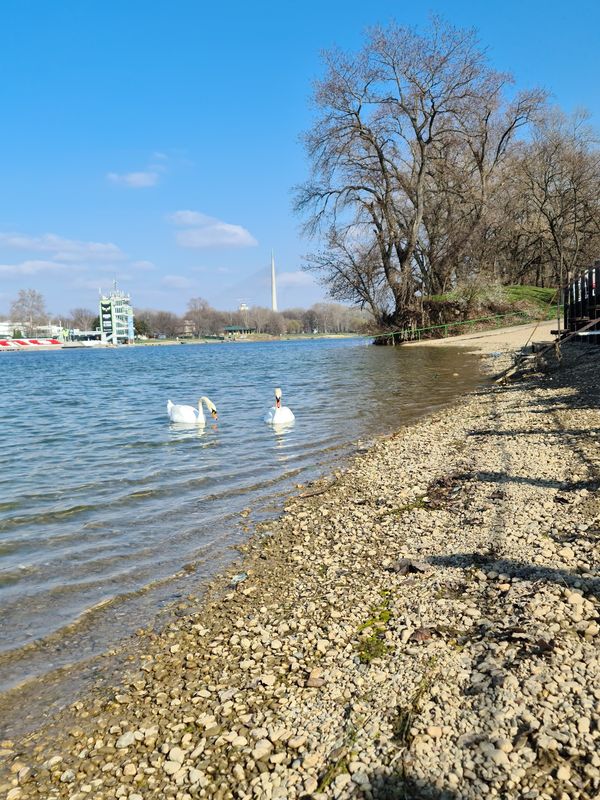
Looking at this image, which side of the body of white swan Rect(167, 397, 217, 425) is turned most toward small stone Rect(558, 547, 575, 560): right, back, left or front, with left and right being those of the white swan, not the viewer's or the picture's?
right

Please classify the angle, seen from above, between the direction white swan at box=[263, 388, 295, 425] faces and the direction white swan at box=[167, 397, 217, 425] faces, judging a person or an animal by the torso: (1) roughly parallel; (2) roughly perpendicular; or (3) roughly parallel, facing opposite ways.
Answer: roughly perpendicular

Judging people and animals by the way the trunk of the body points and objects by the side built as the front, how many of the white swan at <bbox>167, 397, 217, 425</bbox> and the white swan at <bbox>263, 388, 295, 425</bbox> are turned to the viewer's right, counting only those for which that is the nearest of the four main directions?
1

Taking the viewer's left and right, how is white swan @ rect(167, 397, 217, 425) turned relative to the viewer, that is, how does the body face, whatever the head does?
facing to the right of the viewer

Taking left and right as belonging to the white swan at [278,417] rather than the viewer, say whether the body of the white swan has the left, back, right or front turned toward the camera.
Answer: front

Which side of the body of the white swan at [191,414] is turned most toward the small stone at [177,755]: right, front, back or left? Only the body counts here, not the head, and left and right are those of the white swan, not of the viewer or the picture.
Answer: right

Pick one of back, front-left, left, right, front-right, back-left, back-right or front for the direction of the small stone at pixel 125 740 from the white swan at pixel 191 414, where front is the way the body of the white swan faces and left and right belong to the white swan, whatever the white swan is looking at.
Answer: right

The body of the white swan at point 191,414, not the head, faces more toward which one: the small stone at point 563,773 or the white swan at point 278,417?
the white swan

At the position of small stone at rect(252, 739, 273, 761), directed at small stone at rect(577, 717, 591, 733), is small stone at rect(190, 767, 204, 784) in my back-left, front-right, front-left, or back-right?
back-right

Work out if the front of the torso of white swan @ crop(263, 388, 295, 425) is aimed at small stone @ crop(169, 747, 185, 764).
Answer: yes

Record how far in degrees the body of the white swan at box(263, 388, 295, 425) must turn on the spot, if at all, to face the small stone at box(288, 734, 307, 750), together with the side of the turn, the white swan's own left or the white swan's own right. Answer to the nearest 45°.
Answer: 0° — it already faces it

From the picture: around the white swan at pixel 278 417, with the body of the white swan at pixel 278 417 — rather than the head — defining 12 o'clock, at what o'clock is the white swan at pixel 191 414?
the white swan at pixel 191 414 is roughly at 4 o'clock from the white swan at pixel 278 417.

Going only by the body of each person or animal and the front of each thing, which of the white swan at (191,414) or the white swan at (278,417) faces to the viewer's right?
the white swan at (191,414)

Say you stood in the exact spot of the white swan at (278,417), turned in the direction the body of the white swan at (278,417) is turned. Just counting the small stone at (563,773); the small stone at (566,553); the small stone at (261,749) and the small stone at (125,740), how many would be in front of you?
4

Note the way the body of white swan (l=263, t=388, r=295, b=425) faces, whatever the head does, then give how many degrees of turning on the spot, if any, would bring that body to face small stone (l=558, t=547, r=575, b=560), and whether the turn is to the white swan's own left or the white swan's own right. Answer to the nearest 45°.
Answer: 0° — it already faces it

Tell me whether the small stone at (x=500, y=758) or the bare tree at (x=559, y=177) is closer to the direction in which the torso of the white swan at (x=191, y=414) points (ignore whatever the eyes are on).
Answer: the bare tree

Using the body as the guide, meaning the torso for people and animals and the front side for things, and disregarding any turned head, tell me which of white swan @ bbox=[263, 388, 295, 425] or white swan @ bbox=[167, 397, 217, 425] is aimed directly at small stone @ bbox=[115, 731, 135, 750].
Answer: white swan @ bbox=[263, 388, 295, 425]

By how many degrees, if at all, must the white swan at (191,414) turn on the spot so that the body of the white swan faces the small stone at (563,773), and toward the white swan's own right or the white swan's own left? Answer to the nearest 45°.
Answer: approximately 90° to the white swan's own right
